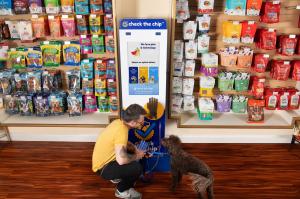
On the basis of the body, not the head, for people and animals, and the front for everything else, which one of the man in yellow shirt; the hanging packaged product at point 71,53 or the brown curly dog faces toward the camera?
the hanging packaged product

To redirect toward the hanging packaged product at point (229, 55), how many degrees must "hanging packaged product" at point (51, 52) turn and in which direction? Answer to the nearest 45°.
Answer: approximately 90° to its left

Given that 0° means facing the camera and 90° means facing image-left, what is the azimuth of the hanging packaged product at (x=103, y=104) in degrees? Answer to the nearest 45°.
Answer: approximately 0°

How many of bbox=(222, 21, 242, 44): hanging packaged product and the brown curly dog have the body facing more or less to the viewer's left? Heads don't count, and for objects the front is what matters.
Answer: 1

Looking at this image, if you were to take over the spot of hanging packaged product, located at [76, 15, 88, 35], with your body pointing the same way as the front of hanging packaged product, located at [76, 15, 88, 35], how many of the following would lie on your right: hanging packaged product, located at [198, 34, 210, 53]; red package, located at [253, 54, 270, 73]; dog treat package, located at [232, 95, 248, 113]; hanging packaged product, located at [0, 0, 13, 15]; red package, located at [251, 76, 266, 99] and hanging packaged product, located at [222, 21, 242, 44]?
1

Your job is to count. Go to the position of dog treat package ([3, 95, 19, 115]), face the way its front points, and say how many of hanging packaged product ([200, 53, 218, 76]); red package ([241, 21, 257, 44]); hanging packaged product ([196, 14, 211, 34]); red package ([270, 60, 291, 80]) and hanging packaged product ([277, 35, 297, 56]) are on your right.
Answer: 0

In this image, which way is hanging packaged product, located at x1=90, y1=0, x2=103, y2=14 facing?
toward the camera

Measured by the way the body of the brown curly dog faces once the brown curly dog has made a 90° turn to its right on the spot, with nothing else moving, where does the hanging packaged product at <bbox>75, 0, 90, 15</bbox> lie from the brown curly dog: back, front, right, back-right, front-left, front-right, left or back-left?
front-left

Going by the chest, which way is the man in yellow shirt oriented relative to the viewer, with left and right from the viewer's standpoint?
facing to the right of the viewer

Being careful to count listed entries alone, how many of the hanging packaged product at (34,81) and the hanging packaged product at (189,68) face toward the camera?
2

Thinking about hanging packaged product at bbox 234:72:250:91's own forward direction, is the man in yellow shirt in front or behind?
in front

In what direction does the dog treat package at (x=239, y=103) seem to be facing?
toward the camera

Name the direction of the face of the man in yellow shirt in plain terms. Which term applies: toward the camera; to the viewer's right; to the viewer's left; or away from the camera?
to the viewer's right

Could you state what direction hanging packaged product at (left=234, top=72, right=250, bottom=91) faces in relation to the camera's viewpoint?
facing the viewer

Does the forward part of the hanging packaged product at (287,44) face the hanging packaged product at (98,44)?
no

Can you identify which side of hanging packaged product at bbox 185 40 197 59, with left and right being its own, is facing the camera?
front

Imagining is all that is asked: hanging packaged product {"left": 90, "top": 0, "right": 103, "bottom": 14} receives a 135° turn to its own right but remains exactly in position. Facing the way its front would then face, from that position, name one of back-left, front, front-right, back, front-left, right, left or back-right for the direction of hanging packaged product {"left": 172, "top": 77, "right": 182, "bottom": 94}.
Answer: back-right

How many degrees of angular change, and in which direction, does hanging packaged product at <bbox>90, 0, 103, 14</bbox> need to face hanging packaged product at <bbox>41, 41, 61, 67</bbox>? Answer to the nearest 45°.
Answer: approximately 90° to its right

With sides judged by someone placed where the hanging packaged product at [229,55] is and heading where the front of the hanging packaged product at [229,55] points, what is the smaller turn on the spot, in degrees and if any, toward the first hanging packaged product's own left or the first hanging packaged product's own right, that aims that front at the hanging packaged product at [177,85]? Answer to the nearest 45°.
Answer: approximately 90° to the first hanging packaged product's own right
